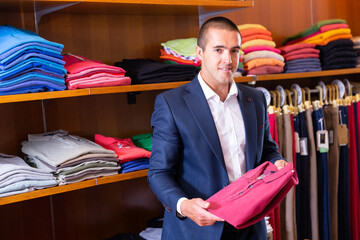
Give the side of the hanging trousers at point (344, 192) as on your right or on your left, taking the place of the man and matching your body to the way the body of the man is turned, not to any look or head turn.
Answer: on your left

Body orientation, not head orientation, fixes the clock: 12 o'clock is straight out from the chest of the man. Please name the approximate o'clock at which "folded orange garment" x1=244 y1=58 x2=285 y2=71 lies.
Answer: The folded orange garment is roughly at 8 o'clock from the man.

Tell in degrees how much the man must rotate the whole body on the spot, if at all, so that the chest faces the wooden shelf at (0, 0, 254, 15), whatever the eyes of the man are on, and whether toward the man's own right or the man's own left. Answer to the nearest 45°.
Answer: approximately 180°

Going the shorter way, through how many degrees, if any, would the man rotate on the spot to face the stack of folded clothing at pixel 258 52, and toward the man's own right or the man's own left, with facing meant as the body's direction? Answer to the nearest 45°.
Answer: approximately 135° to the man's own left

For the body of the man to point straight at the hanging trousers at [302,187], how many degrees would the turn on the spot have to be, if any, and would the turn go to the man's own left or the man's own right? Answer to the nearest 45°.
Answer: approximately 90° to the man's own left

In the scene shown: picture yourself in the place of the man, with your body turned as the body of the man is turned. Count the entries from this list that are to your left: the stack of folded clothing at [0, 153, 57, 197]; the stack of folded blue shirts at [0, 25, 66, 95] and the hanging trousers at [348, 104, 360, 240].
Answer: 1

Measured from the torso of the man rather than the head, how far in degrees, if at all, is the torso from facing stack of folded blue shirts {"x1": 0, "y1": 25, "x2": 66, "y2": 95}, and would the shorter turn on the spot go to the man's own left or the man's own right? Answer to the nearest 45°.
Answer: approximately 135° to the man's own right

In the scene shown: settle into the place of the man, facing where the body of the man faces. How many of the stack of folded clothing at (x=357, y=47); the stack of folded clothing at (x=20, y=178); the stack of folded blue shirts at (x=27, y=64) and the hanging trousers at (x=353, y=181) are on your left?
2

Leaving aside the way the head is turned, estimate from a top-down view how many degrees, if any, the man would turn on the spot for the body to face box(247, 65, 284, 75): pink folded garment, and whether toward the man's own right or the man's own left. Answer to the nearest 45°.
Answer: approximately 135° to the man's own left

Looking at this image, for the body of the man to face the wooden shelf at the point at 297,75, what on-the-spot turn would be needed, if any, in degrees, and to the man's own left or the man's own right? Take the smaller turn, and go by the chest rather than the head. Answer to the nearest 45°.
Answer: approximately 90° to the man's own left

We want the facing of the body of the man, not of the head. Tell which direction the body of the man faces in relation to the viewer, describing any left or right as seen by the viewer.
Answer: facing the viewer and to the right of the viewer

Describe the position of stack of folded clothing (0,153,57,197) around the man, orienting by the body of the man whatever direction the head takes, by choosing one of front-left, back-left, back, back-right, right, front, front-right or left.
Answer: back-right

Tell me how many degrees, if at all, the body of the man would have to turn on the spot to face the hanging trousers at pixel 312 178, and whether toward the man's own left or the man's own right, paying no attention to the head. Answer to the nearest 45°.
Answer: approximately 90° to the man's own left

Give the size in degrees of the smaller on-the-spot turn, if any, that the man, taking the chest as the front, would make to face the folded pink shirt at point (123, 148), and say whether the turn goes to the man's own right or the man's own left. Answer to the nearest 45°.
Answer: approximately 180°

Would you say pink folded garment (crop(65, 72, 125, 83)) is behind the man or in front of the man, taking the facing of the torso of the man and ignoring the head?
behind

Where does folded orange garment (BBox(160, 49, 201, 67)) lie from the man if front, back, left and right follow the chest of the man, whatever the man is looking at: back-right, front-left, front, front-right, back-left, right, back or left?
back-left
